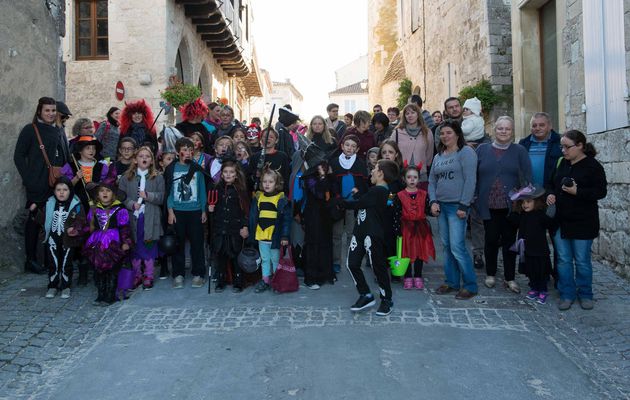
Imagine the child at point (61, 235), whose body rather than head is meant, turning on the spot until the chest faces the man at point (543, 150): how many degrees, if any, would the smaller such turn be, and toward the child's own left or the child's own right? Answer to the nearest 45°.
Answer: approximately 45° to the child's own left

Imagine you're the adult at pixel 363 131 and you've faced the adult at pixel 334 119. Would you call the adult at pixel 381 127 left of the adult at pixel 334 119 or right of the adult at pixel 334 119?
right

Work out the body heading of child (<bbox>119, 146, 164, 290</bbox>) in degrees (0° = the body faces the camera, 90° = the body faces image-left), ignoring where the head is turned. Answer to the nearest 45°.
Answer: approximately 0°

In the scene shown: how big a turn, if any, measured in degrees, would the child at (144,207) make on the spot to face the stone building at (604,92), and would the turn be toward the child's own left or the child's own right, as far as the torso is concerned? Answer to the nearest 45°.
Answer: approximately 90° to the child's own left

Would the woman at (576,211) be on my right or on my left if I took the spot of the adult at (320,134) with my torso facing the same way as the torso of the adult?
on my left

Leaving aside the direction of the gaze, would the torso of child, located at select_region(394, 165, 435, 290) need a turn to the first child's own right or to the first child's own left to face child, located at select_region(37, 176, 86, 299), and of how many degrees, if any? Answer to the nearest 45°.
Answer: approximately 90° to the first child's own right

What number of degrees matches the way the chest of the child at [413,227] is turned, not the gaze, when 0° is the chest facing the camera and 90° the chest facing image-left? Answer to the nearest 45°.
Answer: approximately 0°

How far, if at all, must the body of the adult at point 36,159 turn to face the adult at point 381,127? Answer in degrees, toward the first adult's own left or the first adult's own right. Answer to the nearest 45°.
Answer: approximately 45° to the first adult's own left
